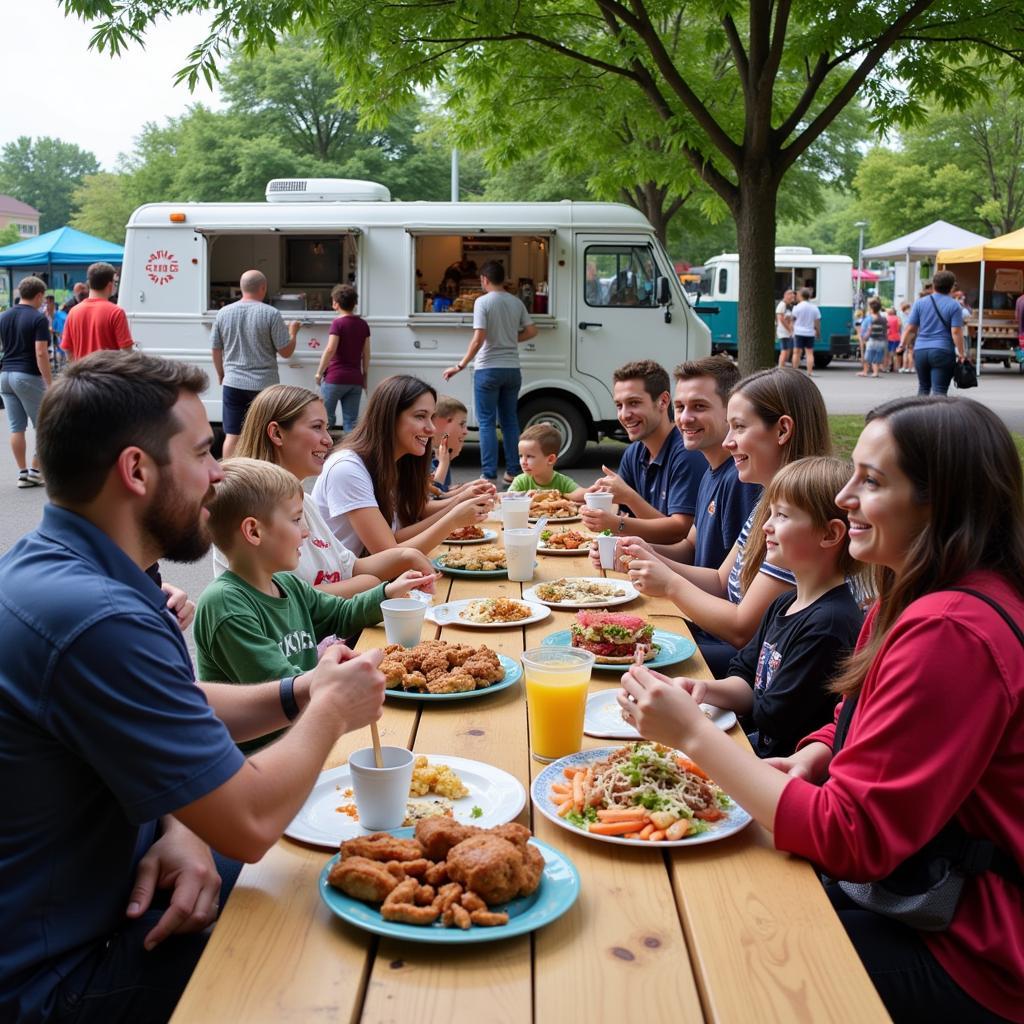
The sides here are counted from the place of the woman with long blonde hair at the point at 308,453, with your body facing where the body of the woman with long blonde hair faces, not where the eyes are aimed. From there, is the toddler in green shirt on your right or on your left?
on your left

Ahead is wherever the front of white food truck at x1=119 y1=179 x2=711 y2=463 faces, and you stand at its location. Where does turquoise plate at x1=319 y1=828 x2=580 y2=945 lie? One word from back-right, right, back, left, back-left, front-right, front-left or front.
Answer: right

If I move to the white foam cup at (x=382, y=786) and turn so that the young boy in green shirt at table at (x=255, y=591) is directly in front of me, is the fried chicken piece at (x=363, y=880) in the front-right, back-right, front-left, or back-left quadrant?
back-left

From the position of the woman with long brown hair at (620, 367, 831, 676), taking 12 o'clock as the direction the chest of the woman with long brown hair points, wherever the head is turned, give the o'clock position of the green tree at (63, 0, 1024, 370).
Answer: The green tree is roughly at 3 o'clock from the woman with long brown hair.

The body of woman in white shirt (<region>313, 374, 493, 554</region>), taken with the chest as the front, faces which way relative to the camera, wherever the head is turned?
to the viewer's right

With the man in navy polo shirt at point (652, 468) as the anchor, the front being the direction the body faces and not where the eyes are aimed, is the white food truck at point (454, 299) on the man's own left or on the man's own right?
on the man's own right

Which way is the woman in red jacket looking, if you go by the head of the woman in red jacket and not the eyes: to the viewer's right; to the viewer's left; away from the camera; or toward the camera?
to the viewer's left

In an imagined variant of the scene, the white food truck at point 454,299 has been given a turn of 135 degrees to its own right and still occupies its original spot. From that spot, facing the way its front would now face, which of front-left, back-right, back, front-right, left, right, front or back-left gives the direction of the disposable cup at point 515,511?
front-left

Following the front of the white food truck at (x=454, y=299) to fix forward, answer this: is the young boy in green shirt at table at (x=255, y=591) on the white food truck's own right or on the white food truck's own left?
on the white food truck's own right

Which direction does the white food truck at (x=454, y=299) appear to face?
to the viewer's right

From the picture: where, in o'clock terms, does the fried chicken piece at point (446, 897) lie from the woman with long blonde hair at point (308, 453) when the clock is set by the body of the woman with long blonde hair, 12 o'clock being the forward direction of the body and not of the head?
The fried chicken piece is roughly at 3 o'clock from the woman with long blonde hair.

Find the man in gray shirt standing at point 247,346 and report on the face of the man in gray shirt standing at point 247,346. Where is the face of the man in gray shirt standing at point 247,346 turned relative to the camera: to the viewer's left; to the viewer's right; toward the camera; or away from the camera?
away from the camera

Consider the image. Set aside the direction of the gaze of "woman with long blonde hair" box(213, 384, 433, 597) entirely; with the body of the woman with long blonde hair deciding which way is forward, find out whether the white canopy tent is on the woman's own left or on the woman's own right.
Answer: on the woman's own left

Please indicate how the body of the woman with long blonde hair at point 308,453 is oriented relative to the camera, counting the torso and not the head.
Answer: to the viewer's right

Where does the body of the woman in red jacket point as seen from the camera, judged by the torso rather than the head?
to the viewer's left
